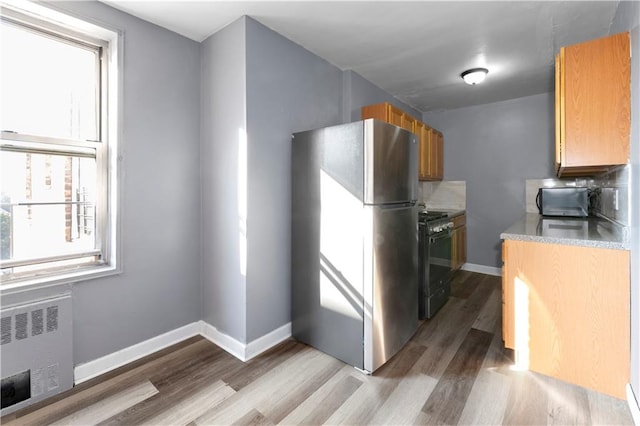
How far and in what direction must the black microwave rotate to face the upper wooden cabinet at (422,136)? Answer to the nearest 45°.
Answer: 0° — it already faces it

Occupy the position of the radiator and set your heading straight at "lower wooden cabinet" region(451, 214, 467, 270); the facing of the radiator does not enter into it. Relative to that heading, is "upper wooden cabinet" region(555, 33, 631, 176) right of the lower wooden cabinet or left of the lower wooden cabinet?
right

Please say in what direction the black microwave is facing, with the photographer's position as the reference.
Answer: facing to the left of the viewer

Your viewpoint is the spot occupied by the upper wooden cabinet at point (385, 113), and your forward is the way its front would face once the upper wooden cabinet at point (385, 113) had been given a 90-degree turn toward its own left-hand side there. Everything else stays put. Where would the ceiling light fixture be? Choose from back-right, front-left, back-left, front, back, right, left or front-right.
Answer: front-right

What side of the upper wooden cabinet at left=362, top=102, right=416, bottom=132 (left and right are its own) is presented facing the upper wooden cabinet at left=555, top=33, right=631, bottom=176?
front

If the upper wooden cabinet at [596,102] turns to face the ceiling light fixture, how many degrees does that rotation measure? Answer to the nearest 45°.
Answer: approximately 45° to its right

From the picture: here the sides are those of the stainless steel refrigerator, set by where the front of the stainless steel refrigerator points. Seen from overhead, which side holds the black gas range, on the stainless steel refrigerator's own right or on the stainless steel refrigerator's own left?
on the stainless steel refrigerator's own left

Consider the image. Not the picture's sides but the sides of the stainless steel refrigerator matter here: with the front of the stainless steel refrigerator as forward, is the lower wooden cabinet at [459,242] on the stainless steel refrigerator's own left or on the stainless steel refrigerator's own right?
on the stainless steel refrigerator's own left

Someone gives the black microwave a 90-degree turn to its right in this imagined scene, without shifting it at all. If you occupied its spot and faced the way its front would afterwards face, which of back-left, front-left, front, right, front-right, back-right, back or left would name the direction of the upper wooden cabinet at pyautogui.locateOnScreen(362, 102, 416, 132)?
back-left

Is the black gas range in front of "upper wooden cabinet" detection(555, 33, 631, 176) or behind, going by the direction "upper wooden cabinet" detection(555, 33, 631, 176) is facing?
in front

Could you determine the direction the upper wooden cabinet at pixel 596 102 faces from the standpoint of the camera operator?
facing to the left of the viewer

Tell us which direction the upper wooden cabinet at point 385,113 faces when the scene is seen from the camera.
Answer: facing the viewer and to the right of the viewer

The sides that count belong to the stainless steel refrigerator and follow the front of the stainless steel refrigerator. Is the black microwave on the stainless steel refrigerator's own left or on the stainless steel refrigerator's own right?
on the stainless steel refrigerator's own left

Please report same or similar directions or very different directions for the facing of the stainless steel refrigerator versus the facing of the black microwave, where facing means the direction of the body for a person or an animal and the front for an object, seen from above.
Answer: very different directions

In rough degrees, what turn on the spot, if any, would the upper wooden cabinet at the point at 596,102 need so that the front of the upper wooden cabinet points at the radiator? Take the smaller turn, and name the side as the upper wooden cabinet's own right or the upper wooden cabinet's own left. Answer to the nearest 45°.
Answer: approximately 45° to the upper wooden cabinet's own left

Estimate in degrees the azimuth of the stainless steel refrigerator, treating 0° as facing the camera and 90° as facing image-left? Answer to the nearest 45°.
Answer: approximately 315°
